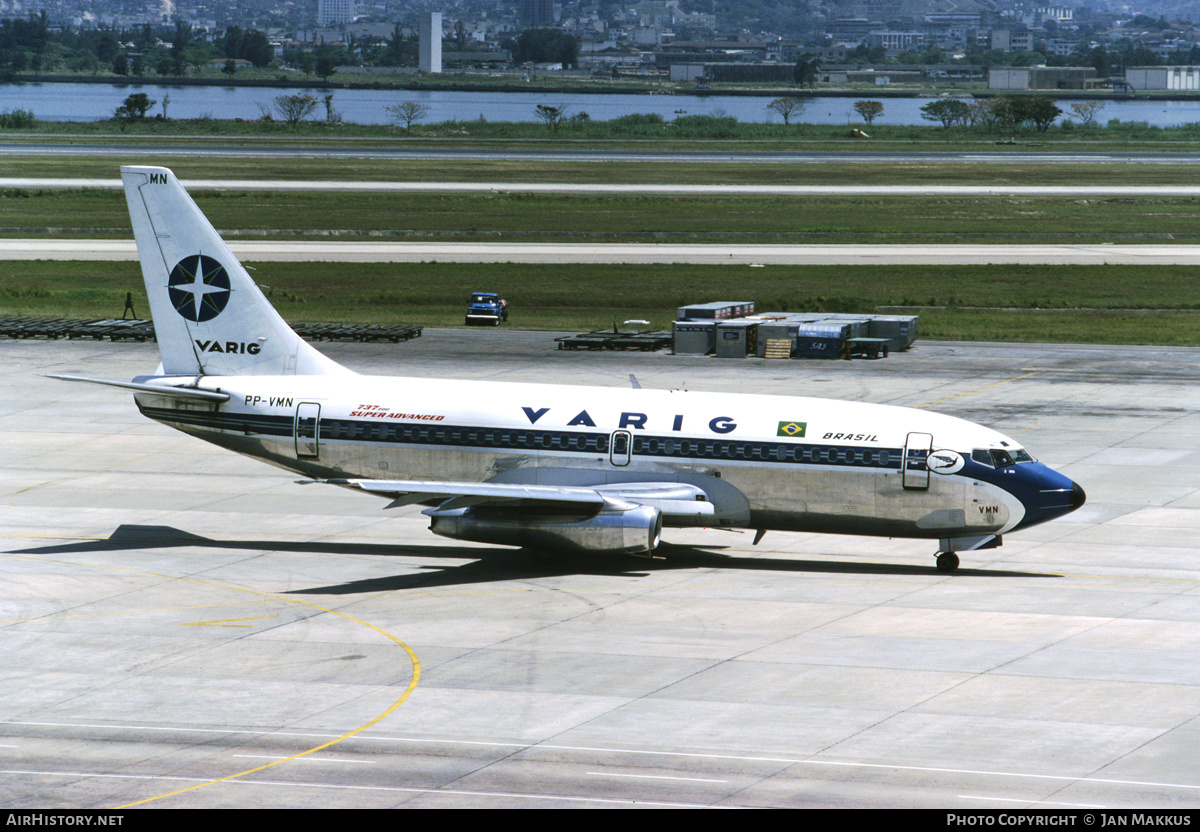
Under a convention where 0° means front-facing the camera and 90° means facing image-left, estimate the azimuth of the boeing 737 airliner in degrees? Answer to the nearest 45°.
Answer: approximately 270°
